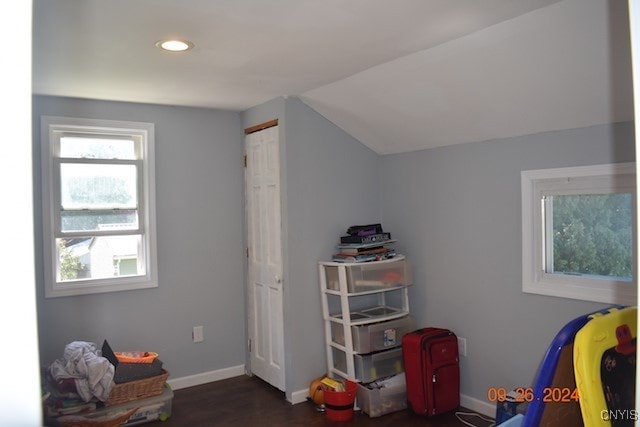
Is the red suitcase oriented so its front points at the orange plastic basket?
no

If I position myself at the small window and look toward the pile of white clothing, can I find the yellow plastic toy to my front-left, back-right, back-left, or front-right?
front-left

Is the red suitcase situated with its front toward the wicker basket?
no

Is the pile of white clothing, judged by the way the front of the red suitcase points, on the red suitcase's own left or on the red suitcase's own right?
on the red suitcase's own right

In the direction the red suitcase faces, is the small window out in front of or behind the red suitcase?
in front

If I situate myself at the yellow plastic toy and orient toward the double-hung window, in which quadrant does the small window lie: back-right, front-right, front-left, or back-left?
front-right

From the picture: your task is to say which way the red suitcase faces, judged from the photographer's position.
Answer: facing the viewer and to the right of the viewer

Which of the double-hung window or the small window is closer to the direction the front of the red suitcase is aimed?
the small window

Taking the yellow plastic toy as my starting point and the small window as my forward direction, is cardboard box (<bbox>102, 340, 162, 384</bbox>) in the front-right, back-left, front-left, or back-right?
front-left

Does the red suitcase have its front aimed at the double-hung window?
no
